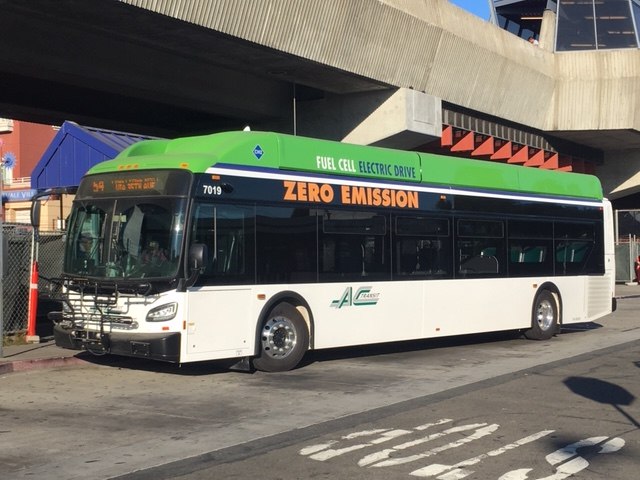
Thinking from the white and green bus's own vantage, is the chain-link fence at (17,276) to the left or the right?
on its right

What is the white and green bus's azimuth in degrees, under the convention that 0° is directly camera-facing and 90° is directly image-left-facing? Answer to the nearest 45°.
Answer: approximately 45°

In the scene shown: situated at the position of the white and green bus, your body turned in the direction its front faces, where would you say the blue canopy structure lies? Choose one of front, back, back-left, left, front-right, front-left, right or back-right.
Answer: right
